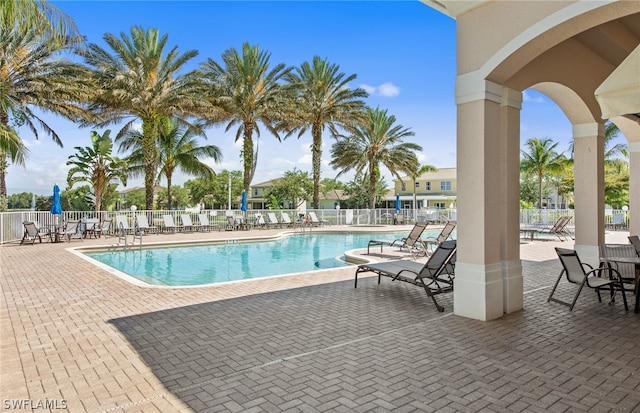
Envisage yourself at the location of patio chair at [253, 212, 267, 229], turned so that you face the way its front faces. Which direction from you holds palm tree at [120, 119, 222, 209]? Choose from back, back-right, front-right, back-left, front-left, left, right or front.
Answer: back

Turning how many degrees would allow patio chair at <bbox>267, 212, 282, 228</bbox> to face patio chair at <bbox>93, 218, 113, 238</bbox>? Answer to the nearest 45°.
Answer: approximately 90° to its right

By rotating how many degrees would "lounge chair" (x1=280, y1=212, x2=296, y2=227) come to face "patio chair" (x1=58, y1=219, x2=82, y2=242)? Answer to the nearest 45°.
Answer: approximately 90° to its right

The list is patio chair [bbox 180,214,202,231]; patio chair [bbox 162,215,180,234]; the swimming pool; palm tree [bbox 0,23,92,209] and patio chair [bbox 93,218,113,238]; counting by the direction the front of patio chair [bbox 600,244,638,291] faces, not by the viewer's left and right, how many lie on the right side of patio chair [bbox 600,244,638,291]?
5

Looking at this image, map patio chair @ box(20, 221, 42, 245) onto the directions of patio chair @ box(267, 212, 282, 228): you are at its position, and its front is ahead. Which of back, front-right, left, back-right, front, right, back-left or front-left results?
right

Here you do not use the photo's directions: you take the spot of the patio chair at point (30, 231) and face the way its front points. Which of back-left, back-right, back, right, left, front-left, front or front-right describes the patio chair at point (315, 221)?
front-left

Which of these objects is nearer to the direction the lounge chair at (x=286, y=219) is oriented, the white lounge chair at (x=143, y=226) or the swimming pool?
the swimming pool

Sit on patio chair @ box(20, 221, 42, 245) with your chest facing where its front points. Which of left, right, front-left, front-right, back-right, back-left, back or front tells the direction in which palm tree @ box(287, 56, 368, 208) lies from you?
front-left

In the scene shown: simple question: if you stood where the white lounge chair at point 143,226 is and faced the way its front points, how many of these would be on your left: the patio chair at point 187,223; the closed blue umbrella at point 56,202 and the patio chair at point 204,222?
2

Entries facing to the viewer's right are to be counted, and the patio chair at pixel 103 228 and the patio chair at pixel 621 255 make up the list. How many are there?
0
